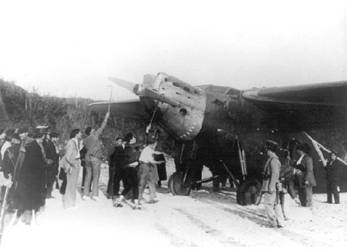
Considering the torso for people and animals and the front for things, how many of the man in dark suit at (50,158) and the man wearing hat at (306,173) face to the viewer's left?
1

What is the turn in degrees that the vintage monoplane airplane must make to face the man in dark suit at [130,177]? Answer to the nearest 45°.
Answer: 0° — it already faces them

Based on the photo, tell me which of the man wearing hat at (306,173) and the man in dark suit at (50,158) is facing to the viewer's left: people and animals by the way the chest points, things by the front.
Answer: the man wearing hat

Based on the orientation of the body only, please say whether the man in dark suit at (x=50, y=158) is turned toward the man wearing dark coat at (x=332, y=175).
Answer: yes

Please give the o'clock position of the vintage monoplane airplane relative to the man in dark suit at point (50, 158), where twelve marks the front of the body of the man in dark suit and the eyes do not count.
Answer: The vintage monoplane airplane is roughly at 12 o'clock from the man in dark suit.

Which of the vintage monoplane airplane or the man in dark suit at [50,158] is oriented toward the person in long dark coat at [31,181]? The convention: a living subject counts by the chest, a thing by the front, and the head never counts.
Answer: the vintage monoplane airplane

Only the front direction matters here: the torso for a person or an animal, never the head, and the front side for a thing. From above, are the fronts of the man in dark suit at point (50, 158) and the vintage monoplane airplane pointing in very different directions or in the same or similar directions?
very different directions

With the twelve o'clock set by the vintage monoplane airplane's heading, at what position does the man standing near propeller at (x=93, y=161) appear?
The man standing near propeller is roughly at 1 o'clock from the vintage monoplane airplane.

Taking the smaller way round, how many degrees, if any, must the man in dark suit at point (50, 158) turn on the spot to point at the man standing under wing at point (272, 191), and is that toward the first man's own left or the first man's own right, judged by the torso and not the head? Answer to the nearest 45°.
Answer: approximately 45° to the first man's own right

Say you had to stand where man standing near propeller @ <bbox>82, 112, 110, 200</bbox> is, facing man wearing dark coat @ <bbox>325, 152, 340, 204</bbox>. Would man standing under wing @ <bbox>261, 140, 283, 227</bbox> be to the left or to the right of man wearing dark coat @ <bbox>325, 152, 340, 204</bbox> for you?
right

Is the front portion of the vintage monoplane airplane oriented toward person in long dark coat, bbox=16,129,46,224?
yes

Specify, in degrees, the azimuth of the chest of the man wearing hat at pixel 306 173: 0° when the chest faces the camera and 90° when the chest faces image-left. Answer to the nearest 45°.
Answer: approximately 90°
